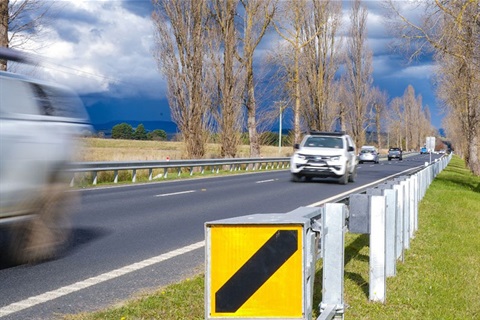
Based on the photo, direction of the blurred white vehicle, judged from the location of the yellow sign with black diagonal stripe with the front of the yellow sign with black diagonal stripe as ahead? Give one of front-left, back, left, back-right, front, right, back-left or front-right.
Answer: back-right

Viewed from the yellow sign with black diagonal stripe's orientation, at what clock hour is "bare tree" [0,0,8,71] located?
The bare tree is roughly at 5 o'clock from the yellow sign with black diagonal stripe.

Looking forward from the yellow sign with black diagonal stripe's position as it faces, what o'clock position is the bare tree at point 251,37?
The bare tree is roughly at 6 o'clock from the yellow sign with black diagonal stripe.

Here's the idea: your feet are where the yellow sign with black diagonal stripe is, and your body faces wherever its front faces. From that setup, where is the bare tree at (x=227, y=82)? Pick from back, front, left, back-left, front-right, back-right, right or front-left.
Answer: back

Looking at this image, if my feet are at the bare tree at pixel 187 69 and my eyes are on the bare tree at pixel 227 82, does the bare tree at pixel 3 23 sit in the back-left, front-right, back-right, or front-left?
back-right

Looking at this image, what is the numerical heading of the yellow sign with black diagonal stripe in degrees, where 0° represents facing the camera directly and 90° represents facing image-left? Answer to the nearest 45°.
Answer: approximately 0°

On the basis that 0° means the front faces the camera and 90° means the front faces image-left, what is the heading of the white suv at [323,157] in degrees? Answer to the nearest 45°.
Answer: approximately 0°

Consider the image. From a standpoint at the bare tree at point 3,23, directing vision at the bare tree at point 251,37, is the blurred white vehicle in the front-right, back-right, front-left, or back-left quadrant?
back-right

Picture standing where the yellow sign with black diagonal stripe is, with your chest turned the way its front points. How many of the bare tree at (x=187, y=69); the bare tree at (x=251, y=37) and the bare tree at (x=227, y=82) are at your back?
3

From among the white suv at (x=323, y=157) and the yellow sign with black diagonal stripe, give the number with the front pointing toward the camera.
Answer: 2

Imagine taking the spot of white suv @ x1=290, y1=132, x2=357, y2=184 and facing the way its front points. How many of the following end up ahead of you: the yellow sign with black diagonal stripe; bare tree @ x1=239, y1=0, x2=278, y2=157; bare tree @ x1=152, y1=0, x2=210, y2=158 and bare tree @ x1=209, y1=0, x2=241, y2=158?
1

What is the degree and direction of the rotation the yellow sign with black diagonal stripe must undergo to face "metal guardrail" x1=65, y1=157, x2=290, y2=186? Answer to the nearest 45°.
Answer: approximately 180°

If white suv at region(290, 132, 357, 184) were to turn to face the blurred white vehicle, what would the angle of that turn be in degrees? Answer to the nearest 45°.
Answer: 0° — it already faces it
